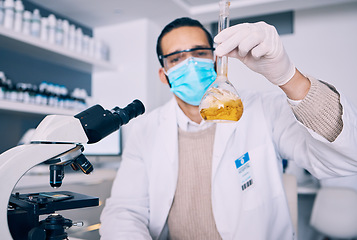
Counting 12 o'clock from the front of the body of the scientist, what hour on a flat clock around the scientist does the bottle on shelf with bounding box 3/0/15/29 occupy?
The bottle on shelf is roughly at 4 o'clock from the scientist.

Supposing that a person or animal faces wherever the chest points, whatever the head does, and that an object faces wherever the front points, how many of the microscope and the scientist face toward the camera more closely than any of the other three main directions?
1

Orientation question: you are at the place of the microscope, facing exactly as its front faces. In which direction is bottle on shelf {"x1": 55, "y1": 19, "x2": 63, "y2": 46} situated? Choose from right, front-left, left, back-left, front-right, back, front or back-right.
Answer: left

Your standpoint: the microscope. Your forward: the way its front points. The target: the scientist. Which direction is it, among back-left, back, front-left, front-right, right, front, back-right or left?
front-left

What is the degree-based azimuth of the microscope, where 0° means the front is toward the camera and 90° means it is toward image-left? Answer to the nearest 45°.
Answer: approximately 270°

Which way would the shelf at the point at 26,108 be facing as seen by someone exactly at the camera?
facing the viewer and to the right of the viewer

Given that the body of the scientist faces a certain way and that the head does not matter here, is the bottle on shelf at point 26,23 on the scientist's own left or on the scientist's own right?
on the scientist's own right

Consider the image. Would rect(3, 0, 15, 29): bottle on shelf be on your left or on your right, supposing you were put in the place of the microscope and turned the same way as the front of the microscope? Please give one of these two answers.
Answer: on your left

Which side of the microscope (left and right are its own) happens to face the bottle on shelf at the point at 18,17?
left

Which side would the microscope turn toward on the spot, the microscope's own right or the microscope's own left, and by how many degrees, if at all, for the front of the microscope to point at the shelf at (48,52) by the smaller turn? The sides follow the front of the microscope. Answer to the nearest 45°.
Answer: approximately 90° to the microscope's own left
